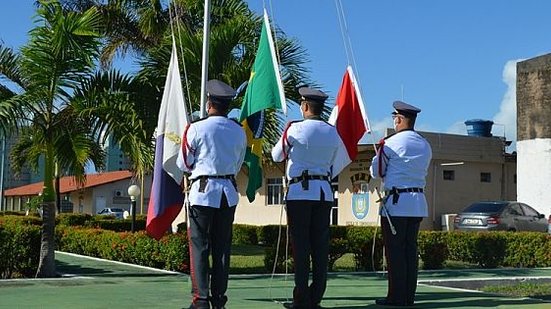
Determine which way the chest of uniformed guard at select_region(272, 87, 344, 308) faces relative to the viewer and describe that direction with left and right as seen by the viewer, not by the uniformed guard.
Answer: facing away from the viewer and to the left of the viewer

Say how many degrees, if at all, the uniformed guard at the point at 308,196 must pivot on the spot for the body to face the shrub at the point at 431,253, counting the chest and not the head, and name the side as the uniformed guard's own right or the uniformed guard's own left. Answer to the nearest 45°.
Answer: approximately 45° to the uniformed guard's own right

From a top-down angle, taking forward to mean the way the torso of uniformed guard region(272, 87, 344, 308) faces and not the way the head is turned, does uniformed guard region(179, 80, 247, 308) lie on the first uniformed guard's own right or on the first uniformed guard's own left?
on the first uniformed guard's own left

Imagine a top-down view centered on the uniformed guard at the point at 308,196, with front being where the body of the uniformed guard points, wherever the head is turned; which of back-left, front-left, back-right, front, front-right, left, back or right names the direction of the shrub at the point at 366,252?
front-right

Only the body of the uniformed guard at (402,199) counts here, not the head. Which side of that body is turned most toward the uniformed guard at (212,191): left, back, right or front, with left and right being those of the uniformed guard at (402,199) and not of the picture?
left

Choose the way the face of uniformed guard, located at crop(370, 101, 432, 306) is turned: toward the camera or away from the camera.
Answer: away from the camera

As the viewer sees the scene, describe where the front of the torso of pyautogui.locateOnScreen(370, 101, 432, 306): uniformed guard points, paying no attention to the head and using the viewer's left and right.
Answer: facing away from the viewer and to the left of the viewer

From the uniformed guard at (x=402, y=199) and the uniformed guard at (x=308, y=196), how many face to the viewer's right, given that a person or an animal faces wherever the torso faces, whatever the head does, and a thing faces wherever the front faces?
0

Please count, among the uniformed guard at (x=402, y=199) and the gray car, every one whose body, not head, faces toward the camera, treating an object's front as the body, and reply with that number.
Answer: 0
